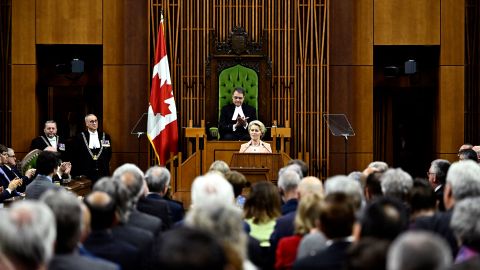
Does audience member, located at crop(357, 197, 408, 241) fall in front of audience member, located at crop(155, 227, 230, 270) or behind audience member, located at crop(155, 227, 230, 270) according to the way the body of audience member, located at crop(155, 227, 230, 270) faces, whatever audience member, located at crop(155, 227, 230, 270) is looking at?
in front

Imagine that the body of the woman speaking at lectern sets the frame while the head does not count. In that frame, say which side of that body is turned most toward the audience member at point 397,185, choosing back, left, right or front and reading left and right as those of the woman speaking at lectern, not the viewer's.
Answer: front

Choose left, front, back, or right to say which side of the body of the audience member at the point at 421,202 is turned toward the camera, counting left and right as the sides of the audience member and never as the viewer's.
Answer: back

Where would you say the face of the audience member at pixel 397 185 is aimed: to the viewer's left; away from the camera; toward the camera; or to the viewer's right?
away from the camera

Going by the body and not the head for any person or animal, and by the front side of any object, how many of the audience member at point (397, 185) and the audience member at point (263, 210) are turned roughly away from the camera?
2

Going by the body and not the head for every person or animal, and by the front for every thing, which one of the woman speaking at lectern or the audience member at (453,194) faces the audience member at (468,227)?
the woman speaking at lectern

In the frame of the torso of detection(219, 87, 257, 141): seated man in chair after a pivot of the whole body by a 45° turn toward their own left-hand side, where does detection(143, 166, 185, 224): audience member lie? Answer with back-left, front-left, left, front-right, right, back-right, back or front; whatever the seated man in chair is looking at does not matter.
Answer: front-right

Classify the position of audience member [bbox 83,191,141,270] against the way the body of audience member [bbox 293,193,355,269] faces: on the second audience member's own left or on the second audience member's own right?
on the second audience member's own left

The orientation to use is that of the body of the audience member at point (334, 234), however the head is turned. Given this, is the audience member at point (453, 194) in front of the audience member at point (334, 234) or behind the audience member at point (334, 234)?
in front

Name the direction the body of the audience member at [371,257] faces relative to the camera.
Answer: away from the camera

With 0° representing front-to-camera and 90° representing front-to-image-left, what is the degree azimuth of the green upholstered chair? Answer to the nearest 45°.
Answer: approximately 0°

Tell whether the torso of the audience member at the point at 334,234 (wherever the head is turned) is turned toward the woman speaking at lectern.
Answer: yes

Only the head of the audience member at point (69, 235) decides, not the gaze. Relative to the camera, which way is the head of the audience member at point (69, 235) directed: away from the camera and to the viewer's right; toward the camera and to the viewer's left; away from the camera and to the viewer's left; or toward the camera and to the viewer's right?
away from the camera and to the viewer's right

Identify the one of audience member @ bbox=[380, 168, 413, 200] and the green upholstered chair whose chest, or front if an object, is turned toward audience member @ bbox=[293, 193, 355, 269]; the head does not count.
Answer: the green upholstered chair

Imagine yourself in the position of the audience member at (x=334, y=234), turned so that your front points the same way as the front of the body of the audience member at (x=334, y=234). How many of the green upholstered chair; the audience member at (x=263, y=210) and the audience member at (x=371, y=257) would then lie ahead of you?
2

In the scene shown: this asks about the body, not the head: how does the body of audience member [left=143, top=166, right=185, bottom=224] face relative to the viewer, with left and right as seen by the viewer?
facing away from the viewer and to the right of the viewer
